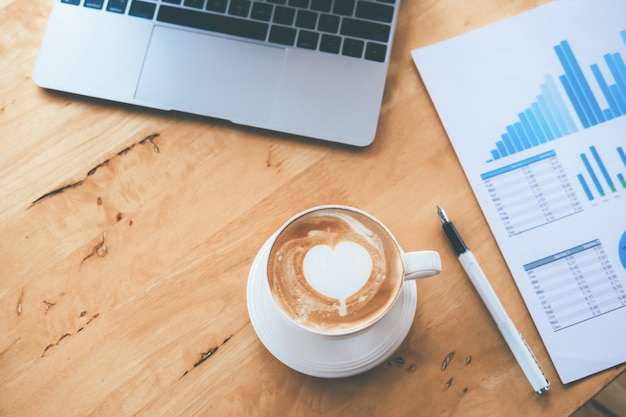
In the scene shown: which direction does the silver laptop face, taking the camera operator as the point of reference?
facing the viewer

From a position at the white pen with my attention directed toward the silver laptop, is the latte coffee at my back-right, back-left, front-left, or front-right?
front-left
